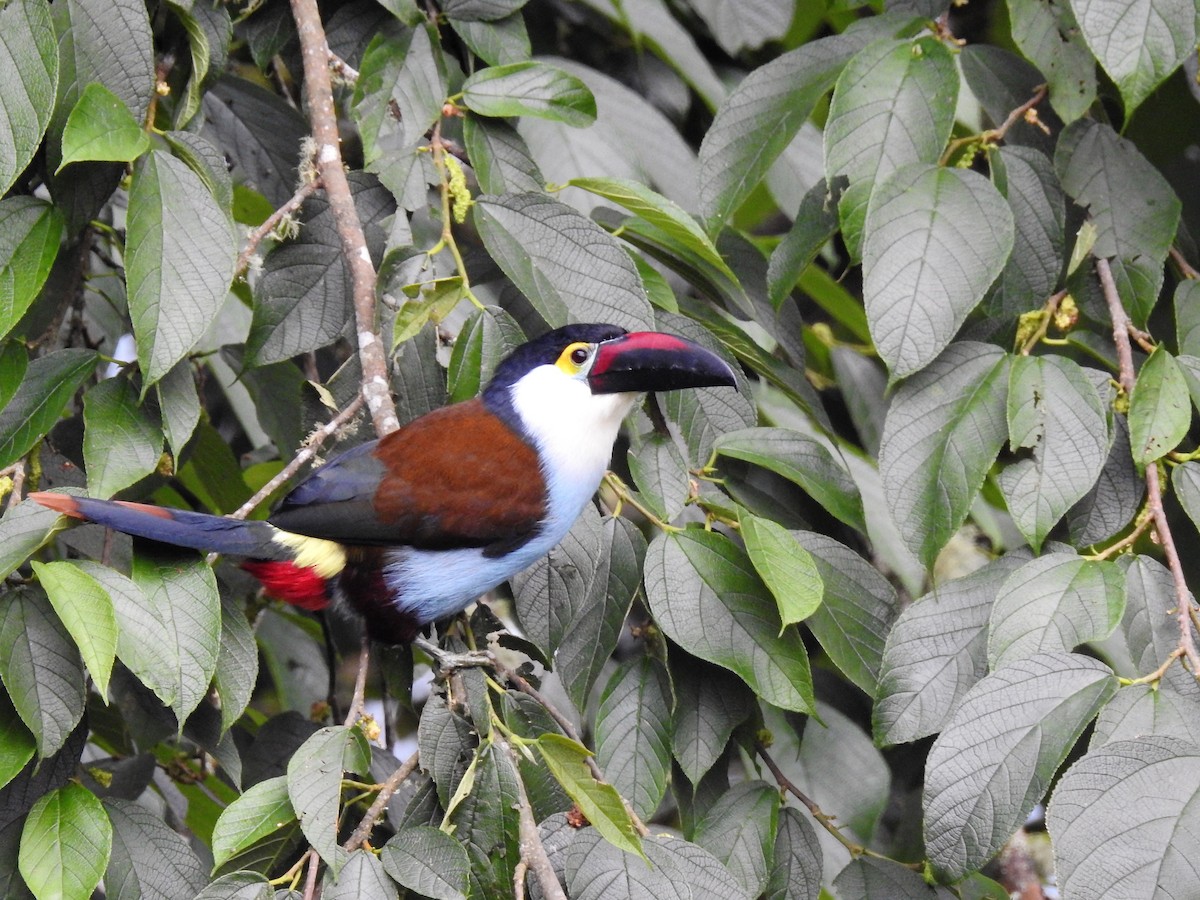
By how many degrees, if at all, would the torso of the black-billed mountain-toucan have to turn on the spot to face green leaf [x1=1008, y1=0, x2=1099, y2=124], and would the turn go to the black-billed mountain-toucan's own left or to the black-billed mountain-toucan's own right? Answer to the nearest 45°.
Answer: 0° — it already faces it

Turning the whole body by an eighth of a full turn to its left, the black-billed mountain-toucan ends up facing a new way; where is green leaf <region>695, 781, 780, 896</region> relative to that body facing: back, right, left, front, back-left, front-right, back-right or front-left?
front-right

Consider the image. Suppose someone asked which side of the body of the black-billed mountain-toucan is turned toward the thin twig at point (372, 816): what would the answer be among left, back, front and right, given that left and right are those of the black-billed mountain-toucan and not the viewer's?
right

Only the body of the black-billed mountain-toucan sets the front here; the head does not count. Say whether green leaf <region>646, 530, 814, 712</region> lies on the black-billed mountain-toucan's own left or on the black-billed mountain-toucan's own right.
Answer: on the black-billed mountain-toucan's own right

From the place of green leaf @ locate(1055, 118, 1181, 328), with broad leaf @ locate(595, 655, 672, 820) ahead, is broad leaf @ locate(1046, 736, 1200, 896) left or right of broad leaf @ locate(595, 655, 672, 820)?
left

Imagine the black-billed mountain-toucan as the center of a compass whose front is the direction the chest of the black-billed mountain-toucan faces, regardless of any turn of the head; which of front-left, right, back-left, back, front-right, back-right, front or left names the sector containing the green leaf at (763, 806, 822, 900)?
front

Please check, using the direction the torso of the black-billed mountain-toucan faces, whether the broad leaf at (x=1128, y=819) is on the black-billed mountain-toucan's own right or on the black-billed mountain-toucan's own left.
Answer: on the black-billed mountain-toucan's own right

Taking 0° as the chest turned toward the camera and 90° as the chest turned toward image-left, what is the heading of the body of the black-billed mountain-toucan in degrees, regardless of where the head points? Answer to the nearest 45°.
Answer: approximately 270°
